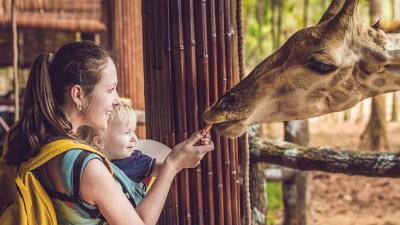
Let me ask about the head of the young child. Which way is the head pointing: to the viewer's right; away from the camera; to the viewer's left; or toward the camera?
to the viewer's right

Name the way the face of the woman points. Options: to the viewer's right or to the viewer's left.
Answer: to the viewer's right

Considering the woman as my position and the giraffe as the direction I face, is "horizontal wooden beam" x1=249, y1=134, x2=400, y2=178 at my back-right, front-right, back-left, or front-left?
front-left

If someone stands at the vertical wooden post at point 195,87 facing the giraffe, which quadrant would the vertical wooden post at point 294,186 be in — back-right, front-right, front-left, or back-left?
front-left
